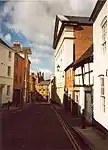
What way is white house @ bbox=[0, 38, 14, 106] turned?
to the viewer's right

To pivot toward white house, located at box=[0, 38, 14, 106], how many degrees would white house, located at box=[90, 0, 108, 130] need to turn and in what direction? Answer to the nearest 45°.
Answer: approximately 45° to its right

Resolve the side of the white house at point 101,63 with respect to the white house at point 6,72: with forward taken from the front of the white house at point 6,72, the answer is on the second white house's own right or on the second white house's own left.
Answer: on the second white house's own right

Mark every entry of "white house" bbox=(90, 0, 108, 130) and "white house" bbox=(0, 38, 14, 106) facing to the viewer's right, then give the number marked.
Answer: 1

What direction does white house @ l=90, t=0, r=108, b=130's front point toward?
to the viewer's left

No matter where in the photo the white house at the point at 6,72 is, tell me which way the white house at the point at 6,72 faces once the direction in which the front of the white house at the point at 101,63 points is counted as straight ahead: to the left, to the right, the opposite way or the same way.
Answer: the opposite way
